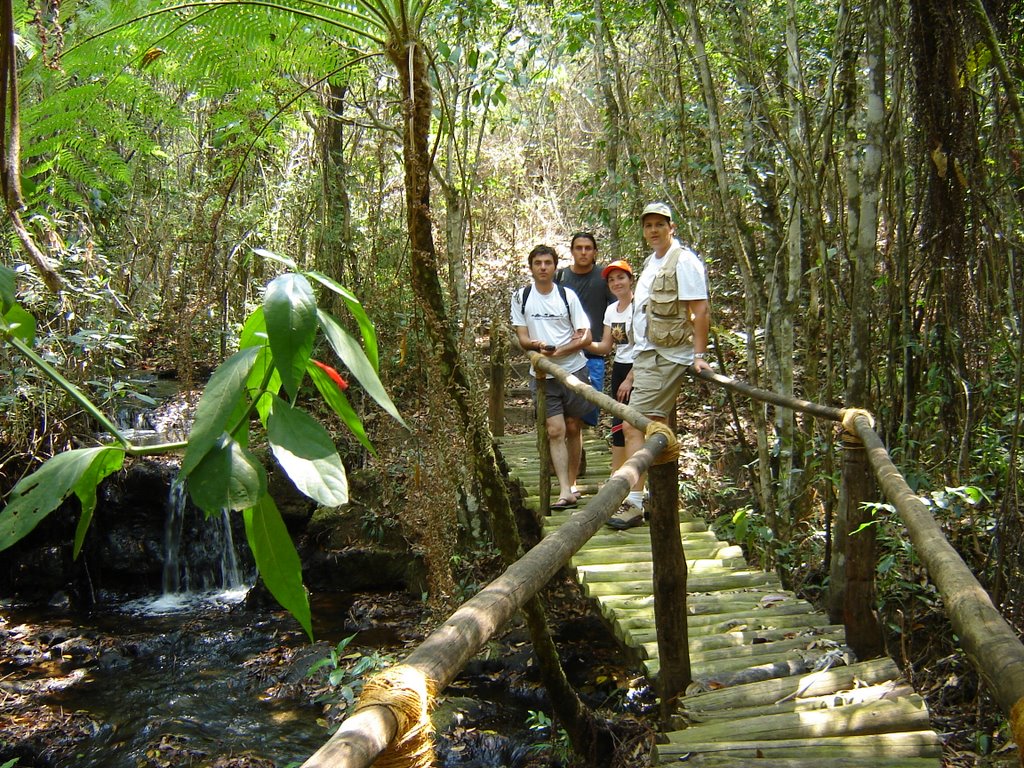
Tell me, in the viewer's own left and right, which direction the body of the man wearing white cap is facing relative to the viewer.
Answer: facing the viewer and to the left of the viewer

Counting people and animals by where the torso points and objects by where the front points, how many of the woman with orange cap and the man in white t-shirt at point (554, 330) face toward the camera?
2

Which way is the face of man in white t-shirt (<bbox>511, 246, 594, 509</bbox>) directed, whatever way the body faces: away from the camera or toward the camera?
toward the camera

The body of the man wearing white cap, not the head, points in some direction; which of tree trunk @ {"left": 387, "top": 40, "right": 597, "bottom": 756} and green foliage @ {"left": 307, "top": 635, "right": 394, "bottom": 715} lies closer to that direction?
the tree trunk

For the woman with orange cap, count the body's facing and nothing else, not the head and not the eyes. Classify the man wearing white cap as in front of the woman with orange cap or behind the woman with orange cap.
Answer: in front

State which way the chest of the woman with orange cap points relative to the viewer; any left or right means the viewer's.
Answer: facing the viewer

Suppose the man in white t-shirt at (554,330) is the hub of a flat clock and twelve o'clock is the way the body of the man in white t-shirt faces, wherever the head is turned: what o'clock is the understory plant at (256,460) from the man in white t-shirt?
The understory plant is roughly at 12 o'clock from the man in white t-shirt.

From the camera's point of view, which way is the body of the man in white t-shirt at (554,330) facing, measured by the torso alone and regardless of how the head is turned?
toward the camera
